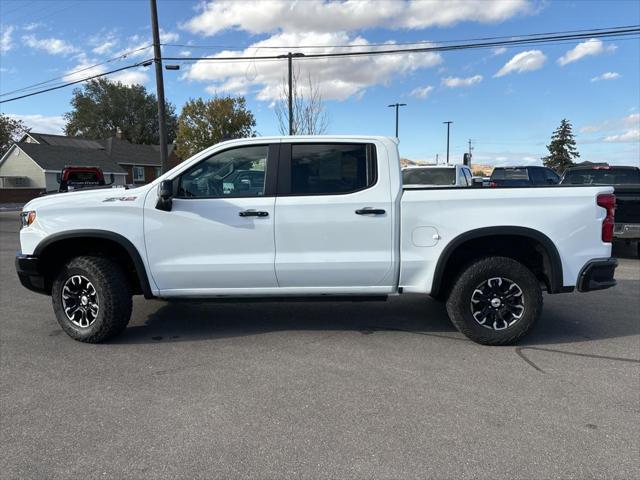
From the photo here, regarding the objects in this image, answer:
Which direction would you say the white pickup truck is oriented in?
to the viewer's left

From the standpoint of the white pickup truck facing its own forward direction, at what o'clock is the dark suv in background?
The dark suv in background is roughly at 4 o'clock from the white pickup truck.

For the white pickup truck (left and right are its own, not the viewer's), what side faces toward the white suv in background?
right

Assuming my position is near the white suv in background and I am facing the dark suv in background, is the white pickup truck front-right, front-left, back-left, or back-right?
back-right
